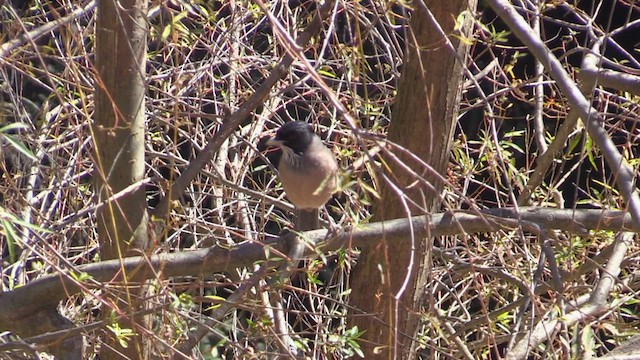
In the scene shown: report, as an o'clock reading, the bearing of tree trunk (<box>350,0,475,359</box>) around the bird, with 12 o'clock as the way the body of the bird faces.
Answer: The tree trunk is roughly at 8 o'clock from the bird.

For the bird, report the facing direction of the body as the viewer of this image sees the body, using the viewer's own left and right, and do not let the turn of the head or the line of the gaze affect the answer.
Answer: facing the viewer and to the left of the viewer

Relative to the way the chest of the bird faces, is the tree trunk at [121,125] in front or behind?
in front
